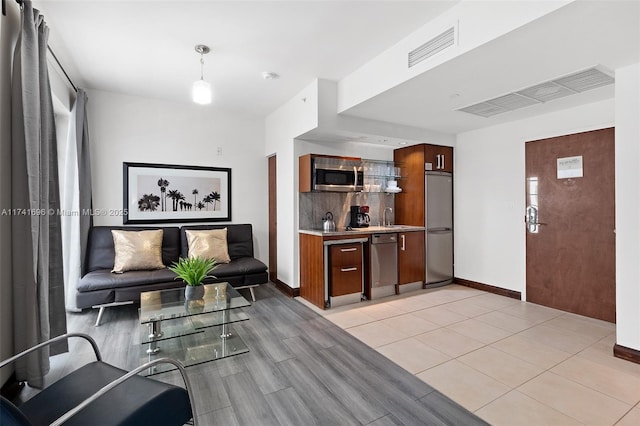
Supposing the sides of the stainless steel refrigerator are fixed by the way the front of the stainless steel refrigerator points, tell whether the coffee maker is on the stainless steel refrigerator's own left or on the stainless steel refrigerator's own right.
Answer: on the stainless steel refrigerator's own right

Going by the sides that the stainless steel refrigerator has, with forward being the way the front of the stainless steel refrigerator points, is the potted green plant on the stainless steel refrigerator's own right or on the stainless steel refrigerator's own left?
on the stainless steel refrigerator's own right

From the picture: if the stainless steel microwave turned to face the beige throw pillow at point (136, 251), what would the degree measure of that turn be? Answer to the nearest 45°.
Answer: approximately 135° to its right

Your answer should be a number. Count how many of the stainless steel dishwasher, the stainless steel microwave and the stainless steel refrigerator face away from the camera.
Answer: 0

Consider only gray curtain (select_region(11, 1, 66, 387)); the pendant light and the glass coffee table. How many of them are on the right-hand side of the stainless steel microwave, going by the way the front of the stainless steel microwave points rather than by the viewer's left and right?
3

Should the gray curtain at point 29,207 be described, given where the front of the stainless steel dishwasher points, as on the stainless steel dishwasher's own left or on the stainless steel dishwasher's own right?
on the stainless steel dishwasher's own right

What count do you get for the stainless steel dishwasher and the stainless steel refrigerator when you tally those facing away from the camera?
0

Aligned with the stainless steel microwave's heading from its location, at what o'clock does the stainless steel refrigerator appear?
The stainless steel refrigerator is roughly at 10 o'clock from the stainless steel microwave.

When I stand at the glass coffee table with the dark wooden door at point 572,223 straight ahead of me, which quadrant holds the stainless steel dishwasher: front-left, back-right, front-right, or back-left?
front-left

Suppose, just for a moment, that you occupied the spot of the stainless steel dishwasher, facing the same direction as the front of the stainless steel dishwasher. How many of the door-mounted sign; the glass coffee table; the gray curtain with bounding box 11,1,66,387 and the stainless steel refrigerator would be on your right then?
2

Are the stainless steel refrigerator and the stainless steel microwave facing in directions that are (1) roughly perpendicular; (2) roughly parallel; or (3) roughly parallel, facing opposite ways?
roughly parallel

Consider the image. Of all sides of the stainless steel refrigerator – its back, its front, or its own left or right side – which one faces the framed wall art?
right

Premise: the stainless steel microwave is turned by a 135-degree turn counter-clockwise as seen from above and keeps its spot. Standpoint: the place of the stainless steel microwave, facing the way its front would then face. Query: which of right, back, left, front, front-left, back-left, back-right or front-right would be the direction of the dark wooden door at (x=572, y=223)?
right

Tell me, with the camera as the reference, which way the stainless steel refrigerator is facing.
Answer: facing the viewer and to the right of the viewer
